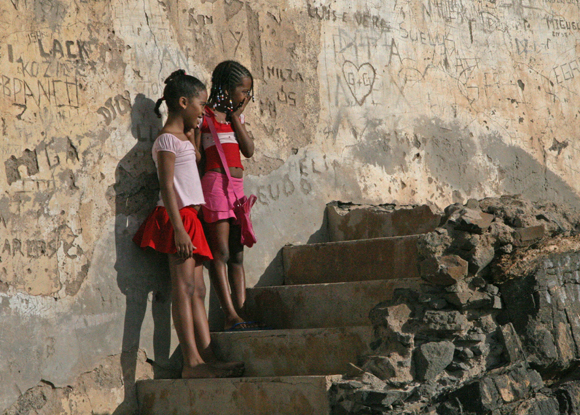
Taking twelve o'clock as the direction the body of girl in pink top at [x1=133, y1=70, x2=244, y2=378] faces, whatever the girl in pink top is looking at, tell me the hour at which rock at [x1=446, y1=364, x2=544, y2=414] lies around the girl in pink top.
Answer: The rock is roughly at 1 o'clock from the girl in pink top.

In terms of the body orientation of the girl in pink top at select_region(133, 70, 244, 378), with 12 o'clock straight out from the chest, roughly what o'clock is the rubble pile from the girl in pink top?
The rubble pile is roughly at 1 o'clock from the girl in pink top.

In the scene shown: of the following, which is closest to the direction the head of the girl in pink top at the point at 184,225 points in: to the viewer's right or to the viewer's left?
to the viewer's right

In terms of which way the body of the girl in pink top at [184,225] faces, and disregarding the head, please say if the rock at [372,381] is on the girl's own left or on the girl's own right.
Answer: on the girl's own right

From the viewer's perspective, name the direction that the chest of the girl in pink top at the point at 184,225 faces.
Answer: to the viewer's right
